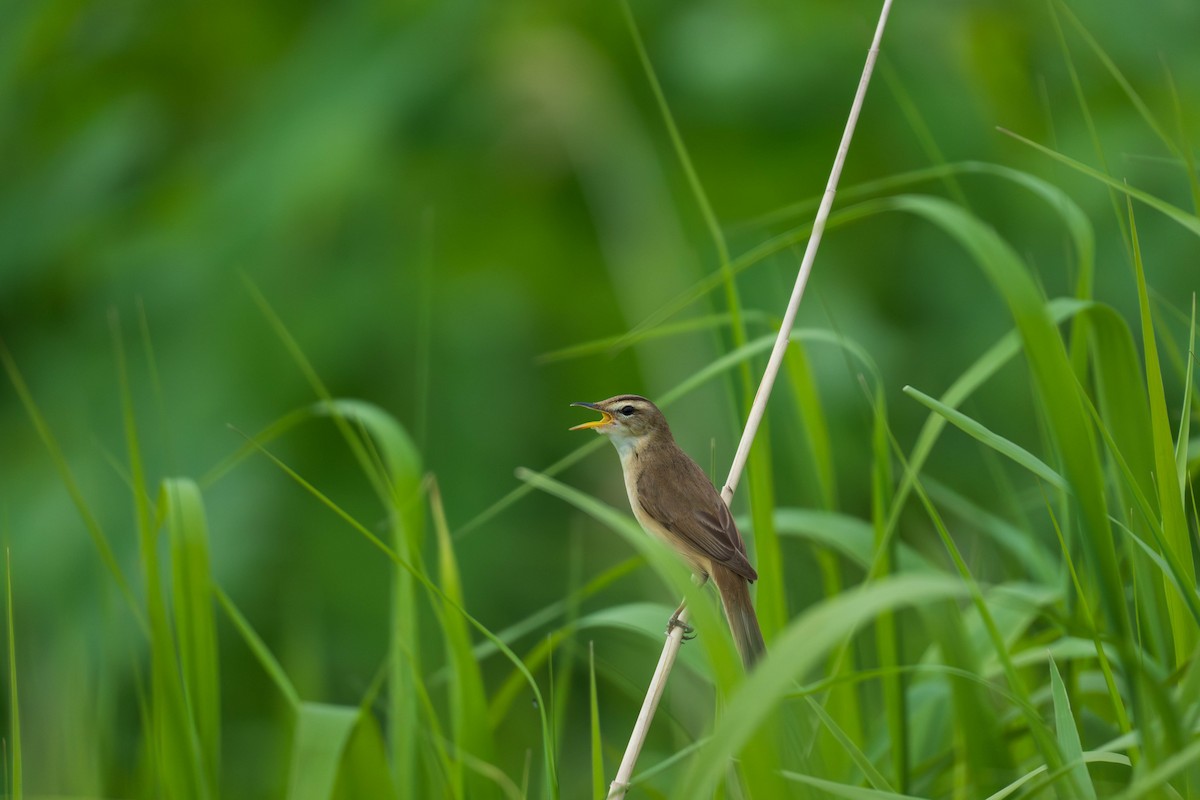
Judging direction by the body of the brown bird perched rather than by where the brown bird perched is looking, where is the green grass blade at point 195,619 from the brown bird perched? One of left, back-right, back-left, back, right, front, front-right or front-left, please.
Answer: front-left

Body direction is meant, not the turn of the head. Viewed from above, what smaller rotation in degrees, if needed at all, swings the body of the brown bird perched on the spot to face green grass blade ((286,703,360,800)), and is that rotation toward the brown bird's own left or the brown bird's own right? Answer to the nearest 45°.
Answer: approximately 45° to the brown bird's own left

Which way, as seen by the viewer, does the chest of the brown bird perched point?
to the viewer's left

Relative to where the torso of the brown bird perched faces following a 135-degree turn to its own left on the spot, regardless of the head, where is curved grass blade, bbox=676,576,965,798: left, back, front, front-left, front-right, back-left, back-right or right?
front-right

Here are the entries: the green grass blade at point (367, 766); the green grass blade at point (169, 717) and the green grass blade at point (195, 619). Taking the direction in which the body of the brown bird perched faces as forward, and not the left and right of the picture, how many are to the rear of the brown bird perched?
0

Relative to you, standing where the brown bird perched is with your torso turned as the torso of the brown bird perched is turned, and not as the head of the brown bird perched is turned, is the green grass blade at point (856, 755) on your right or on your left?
on your left

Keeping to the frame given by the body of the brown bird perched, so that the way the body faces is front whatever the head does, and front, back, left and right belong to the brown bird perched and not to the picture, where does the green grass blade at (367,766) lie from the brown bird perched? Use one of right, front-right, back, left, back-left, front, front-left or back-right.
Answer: front-left

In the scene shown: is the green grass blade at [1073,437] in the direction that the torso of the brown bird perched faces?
no

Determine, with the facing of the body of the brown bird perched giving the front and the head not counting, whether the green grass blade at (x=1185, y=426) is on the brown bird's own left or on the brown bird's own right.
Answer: on the brown bird's own left

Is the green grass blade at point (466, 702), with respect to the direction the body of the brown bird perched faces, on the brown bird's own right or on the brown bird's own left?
on the brown bird's own left
